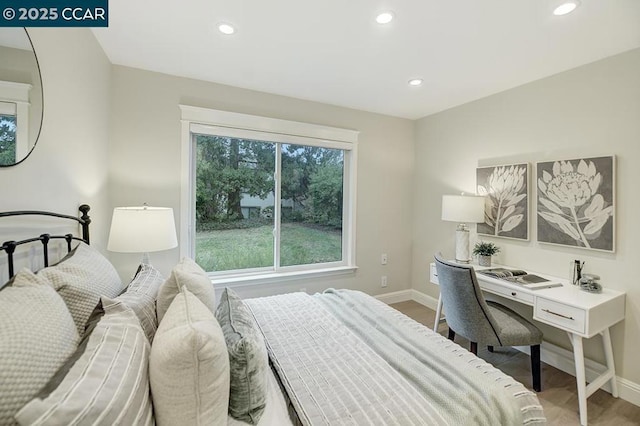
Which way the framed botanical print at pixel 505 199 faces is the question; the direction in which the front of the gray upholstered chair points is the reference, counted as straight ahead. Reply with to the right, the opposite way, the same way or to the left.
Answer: the opposite way

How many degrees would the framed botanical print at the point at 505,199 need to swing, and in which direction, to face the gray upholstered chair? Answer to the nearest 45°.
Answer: approximately 45° to its left

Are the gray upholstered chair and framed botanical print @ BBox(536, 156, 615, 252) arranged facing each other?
yes

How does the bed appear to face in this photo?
to the viewer's right

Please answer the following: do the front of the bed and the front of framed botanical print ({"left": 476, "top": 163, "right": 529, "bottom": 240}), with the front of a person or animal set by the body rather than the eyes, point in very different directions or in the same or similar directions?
very different directions

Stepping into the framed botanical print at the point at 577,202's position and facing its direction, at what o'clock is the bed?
The bed is roughly at 11 o'clock from the framed botanical print.

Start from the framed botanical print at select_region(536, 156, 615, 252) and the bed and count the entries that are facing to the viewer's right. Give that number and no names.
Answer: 1

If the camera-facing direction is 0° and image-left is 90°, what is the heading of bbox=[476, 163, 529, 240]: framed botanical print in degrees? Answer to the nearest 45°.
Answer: approximately 45°

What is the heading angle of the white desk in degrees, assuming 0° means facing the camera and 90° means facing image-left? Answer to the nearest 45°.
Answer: approximately 45°

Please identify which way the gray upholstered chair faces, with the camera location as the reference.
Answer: facing away from the viewer and to the right of the viewer
